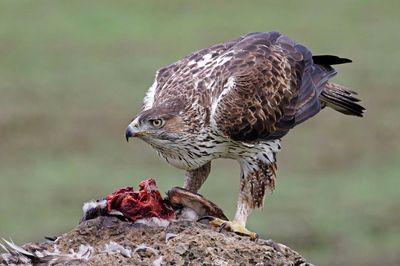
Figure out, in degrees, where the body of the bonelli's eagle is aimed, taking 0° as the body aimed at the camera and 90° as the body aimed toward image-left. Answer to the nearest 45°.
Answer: approximately 45°
